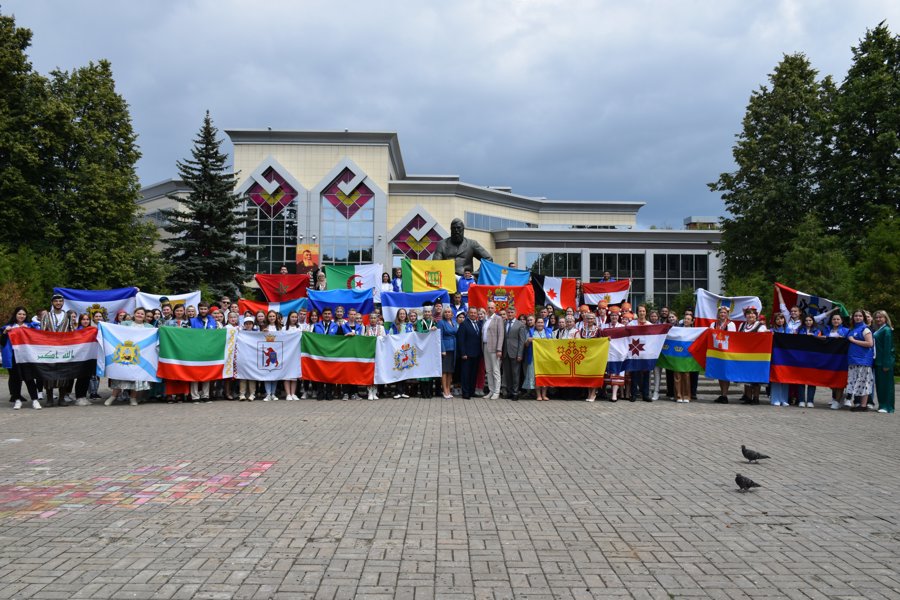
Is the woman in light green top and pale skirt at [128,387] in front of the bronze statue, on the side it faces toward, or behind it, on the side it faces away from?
in front

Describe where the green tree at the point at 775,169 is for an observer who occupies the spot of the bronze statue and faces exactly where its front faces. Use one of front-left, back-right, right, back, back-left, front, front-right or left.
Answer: back-left

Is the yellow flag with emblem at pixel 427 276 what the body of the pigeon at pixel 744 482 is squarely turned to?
no

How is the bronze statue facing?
toward the camera

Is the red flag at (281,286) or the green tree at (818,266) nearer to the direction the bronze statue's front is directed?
the red flag

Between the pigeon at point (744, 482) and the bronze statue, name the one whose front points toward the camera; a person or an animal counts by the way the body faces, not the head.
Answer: the bronze statue

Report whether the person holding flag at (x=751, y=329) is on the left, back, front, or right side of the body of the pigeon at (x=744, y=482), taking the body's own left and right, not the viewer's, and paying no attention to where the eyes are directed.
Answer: right

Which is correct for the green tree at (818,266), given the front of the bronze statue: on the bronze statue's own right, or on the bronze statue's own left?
on the bronze statue's own left

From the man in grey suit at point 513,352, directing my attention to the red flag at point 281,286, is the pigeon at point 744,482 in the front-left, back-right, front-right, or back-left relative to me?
back-left

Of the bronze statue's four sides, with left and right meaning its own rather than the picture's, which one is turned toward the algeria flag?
right

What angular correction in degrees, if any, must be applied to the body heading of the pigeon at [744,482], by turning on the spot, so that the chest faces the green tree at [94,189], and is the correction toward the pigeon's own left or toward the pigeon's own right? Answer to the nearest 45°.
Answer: approximately 45° to the pigeon's own right

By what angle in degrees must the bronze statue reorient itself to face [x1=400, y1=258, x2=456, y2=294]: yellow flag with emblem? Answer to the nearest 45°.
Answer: approximately 45° to its right

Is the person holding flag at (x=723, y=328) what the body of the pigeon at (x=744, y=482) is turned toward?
no

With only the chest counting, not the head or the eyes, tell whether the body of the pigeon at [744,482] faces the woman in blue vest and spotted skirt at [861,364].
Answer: no

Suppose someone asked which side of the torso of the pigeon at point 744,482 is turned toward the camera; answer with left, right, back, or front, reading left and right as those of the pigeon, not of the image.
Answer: left

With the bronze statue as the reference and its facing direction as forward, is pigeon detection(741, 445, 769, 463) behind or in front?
in front

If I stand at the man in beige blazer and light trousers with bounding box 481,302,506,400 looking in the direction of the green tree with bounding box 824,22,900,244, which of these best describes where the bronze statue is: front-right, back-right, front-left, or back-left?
front-left

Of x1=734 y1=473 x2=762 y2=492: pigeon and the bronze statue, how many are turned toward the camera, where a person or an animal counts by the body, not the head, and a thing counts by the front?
1

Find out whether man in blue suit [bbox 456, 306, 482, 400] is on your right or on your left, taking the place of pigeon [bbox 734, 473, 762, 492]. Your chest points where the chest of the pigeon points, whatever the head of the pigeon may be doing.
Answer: on your right

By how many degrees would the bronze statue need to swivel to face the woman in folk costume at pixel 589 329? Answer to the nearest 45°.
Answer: approximately 45° to its left
